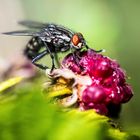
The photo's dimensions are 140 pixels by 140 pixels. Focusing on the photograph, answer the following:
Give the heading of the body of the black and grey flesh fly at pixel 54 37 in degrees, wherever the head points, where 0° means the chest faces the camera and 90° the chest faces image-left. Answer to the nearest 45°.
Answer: approximately 270°
